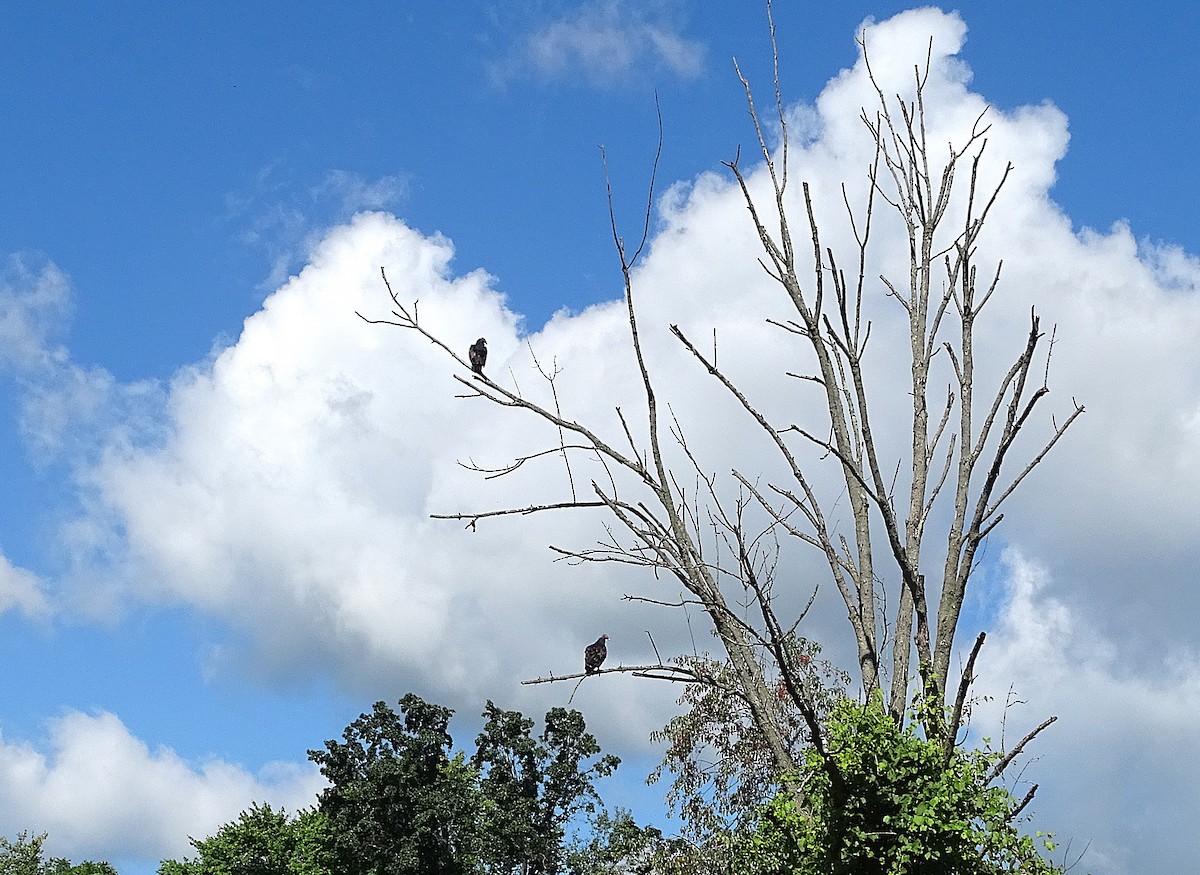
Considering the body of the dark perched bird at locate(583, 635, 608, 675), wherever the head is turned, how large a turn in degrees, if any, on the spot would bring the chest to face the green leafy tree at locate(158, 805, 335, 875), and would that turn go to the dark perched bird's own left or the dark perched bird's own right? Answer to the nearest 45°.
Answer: approximately 90° to the dark perched bird's own left

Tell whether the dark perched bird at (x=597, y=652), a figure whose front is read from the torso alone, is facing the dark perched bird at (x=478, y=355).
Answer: no

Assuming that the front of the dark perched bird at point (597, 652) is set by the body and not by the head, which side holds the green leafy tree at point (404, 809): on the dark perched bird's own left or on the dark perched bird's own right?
on the dark perched bird's own left

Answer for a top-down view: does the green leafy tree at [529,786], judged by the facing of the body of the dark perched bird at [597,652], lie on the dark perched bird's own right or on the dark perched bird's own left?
on the dark perched bird's own left

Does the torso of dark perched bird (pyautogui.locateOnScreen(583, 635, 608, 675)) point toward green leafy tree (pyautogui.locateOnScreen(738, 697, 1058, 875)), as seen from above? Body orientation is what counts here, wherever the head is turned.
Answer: yes
